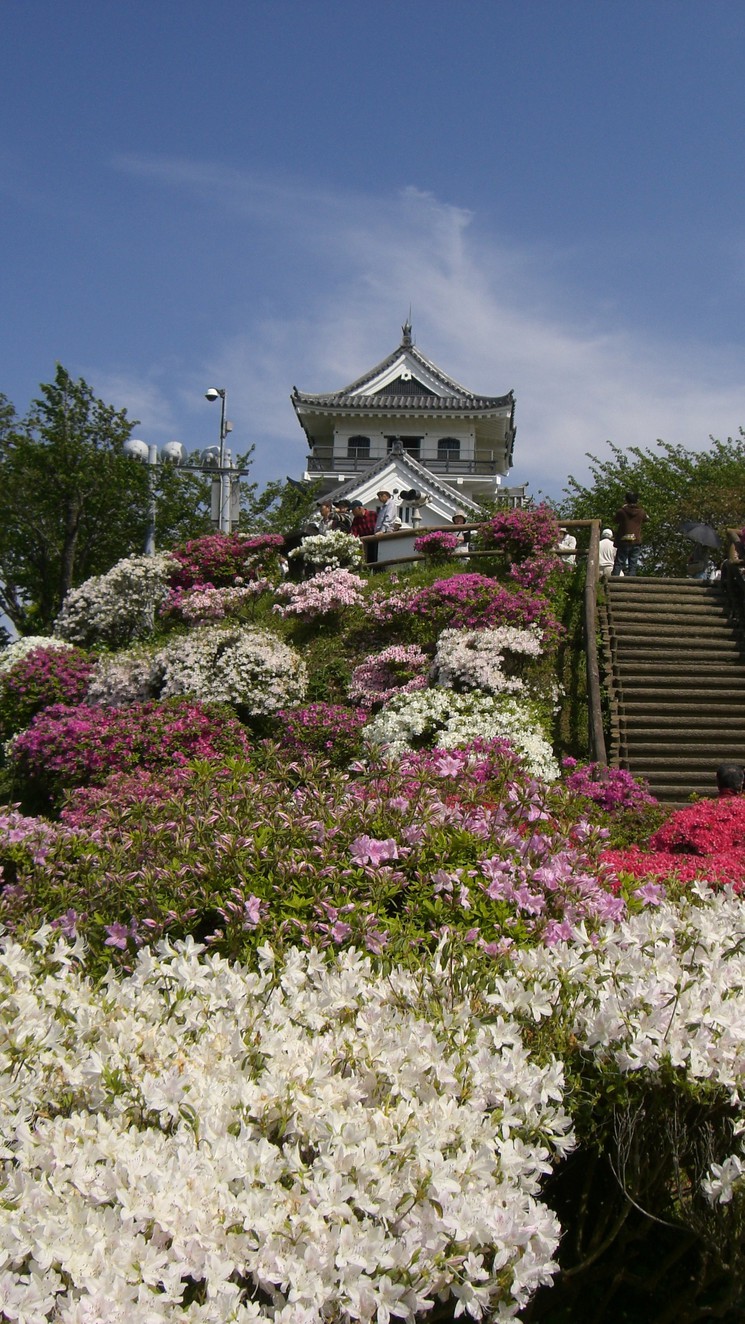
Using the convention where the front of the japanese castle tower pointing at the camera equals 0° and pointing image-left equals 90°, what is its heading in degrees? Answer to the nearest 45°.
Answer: approximately 0°

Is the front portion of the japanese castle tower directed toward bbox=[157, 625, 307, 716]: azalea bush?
yes

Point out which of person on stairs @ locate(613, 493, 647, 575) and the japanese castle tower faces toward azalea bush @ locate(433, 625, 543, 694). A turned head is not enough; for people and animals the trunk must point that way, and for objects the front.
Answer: the japanese castle tower

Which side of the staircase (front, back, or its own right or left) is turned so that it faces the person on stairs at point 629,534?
back

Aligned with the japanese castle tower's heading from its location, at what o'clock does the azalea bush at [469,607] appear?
The azalea bush is roughly at 12 o'clock from the japanese castle tower.

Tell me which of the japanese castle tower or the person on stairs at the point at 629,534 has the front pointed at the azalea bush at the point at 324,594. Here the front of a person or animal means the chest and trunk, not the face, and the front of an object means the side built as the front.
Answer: the japanese castle tower
